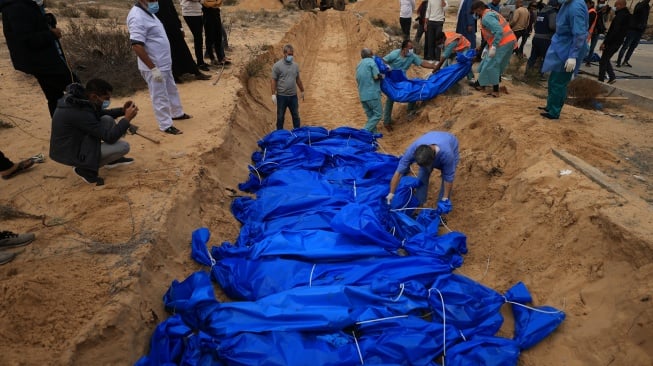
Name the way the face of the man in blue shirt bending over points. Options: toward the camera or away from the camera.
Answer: toward the camera

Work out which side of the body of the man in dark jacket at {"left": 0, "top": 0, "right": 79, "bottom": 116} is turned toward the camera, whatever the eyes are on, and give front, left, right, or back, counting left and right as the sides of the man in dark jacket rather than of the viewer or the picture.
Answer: right

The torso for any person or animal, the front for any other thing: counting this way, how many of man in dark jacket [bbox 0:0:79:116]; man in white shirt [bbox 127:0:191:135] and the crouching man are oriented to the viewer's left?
0

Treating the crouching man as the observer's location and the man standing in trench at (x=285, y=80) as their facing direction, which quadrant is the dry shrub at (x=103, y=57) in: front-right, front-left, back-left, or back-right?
front-left

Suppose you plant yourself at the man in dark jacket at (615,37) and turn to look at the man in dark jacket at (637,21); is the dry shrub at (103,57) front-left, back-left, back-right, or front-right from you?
back-left

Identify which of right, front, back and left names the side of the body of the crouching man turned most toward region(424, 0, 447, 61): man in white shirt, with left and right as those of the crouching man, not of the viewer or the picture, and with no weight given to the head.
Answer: front

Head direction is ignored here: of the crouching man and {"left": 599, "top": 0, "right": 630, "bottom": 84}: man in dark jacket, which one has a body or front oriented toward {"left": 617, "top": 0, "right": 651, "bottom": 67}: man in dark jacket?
the crouching man

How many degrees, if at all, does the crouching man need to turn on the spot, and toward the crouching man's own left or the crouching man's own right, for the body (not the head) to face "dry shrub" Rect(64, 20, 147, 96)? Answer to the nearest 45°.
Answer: approximately 90° to the crouching man's own left

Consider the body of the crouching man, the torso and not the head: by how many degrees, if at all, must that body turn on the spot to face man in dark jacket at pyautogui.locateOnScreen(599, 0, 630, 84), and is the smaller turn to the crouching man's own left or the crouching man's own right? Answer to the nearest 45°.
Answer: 0° — they already face them

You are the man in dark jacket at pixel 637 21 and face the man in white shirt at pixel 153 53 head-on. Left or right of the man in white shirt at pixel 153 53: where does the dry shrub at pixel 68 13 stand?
right

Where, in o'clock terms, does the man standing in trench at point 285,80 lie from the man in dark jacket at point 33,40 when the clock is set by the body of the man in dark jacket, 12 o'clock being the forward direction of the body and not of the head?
The man standing in trench is roughly at 12 o'clock from the man in dark jacket.

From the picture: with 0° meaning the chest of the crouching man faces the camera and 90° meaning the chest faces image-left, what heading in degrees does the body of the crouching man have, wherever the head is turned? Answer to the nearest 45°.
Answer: approximately 270°

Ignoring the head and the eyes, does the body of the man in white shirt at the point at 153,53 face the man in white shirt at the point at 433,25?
no

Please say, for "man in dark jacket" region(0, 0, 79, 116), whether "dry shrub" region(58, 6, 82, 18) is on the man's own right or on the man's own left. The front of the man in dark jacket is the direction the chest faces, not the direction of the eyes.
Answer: on the man's own left

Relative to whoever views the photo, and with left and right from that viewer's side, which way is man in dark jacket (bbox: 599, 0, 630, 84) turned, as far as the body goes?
facing to the left of the viewer
